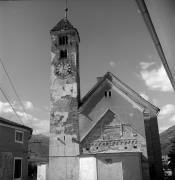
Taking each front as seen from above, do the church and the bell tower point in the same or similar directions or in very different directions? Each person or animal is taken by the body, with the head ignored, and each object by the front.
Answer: same or similar directions

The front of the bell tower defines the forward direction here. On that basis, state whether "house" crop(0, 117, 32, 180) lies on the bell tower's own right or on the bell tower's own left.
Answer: on the bell tower's own right

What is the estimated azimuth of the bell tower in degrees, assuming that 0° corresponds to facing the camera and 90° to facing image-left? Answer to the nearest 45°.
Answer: approximately 0°

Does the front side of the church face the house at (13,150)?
no

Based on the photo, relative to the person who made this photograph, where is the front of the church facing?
facing the viewer
